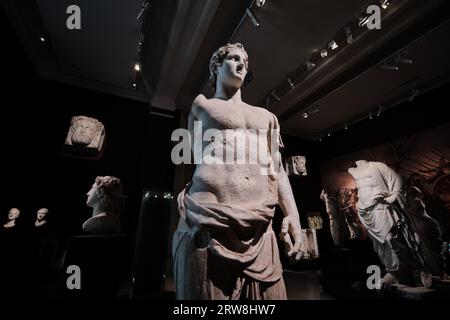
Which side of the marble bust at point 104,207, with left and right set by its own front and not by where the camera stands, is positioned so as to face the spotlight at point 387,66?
back

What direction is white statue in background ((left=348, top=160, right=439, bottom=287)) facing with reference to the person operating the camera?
facing the viewer and to the left of the viewer

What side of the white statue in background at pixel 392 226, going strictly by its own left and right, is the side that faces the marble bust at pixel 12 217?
front

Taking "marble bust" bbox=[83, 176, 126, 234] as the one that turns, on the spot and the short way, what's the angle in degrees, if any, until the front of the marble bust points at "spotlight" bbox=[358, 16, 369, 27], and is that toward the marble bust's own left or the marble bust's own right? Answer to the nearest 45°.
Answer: approximately 135° to the marble bust's own left

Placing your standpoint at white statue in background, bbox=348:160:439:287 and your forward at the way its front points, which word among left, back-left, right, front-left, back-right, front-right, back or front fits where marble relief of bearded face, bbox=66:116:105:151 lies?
front

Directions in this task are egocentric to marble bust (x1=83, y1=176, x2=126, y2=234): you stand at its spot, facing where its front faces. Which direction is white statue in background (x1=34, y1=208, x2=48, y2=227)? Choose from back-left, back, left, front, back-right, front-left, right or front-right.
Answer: front-right

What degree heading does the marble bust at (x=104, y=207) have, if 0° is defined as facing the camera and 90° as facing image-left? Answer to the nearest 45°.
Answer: approximately 90°
